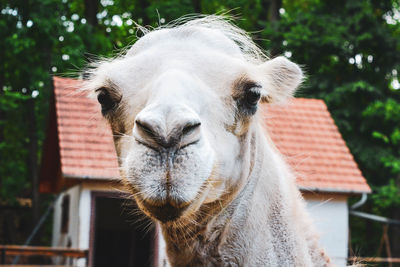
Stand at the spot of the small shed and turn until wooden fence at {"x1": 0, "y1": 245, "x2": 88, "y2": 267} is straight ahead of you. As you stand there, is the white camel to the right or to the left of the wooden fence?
left

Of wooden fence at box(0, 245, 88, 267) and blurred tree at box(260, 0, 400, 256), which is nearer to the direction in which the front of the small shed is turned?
the wooden fence

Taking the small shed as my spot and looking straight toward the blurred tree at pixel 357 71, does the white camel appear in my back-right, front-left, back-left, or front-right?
back-right

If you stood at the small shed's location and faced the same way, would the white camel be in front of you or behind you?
in front

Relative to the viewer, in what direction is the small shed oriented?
toward the camera
